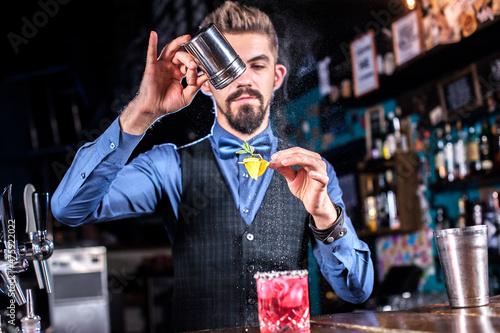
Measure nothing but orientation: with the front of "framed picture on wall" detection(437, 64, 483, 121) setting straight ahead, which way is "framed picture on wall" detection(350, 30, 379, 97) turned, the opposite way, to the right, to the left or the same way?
the same way

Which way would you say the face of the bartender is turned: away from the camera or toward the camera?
toward the camera

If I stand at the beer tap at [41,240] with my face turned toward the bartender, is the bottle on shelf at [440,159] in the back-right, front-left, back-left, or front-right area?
front-left

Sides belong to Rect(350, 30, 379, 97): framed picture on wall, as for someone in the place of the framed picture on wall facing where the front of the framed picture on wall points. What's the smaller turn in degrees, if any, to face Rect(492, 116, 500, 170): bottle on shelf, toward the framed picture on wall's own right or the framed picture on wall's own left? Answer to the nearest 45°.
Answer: approximately 135° to the framed picture on wall's own left

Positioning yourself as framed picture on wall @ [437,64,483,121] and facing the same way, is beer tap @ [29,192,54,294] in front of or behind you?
in front

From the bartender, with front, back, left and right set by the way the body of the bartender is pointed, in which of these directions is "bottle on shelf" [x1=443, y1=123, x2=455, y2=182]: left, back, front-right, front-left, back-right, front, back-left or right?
back-left

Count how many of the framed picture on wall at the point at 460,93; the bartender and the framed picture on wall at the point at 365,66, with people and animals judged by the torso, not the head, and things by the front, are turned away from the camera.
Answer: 0

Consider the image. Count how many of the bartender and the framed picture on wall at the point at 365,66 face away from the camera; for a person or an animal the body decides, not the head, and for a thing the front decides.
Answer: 0

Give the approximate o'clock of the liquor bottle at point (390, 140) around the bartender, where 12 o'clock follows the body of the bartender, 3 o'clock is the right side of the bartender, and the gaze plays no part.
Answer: The liquor bottle is roughly at 7 o'clock from the bartender.

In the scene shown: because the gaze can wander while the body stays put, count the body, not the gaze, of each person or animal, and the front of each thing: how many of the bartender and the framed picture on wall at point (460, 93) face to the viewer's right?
0

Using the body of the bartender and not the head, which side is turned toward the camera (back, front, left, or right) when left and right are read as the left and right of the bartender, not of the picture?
front

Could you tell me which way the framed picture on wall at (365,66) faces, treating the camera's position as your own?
facing the viewer and to the left of the viewer
